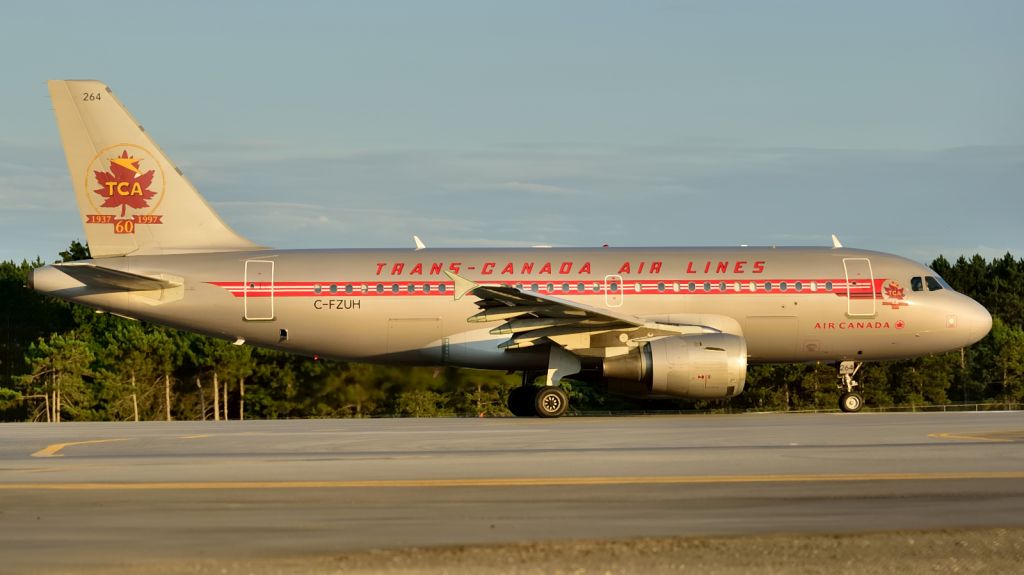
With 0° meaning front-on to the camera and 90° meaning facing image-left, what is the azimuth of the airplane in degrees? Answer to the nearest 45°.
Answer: approximately 270°
